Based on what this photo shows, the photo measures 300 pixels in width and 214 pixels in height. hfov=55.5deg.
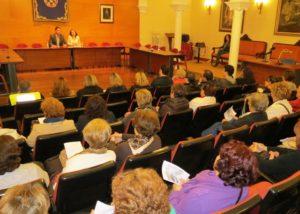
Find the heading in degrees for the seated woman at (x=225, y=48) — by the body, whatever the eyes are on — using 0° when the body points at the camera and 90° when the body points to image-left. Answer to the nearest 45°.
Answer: approximately 90°

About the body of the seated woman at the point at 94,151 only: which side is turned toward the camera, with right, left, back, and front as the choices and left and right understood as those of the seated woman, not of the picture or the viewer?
back

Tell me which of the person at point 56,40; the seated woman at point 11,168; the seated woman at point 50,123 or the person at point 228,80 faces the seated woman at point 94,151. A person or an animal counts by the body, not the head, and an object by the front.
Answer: the person at point 56,40

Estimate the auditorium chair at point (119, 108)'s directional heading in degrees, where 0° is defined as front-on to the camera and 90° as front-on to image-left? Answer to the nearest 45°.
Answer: approximately 135°

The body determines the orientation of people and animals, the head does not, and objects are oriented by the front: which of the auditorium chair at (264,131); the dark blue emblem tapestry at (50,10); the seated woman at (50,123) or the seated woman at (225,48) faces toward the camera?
the dark blue emblem tapestry

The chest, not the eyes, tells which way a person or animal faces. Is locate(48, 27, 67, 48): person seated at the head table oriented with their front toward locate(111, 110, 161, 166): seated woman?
yes

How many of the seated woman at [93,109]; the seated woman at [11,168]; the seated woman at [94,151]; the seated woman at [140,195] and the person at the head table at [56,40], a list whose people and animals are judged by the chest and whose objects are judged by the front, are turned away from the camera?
4

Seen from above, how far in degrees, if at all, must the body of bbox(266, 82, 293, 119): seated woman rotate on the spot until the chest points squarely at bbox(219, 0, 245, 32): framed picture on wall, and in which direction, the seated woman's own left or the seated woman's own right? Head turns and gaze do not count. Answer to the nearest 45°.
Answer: approximately 45° to the seated woman's own right

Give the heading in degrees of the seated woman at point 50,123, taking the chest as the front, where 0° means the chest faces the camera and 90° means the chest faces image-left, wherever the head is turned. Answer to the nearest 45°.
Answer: approximately 180°

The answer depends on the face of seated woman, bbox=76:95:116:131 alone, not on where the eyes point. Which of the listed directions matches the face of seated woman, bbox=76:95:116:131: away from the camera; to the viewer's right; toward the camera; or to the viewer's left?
away from the camera

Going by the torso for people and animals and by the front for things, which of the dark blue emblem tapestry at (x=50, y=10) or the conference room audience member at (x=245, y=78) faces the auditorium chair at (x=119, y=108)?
the dark blue emblem tapestry

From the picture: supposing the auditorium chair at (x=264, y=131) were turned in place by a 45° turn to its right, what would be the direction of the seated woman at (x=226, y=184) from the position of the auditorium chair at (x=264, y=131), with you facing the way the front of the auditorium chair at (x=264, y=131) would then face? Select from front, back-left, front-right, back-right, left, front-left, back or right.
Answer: back

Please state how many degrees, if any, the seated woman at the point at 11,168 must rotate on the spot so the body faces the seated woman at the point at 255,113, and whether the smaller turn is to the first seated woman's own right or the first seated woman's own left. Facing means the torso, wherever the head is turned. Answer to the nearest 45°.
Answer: approximately 90° to the first seated woman's own right

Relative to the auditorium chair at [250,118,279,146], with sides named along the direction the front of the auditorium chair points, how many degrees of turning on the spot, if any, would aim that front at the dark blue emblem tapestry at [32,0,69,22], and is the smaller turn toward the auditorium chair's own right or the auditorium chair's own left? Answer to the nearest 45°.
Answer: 0° — it already faces it

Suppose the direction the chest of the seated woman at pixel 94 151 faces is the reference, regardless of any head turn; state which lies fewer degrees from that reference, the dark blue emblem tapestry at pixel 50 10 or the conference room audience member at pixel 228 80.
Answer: the dark blue emblem tapestry

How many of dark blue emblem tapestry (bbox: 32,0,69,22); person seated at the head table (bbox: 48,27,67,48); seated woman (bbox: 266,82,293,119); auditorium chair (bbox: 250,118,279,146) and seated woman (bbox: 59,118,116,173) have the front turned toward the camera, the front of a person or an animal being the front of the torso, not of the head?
2

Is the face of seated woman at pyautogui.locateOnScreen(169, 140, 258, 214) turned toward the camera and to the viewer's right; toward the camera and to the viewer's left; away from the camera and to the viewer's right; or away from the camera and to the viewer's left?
away from the camera and to the viewer's left

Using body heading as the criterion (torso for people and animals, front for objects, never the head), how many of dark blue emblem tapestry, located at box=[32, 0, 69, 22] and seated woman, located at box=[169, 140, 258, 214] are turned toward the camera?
1

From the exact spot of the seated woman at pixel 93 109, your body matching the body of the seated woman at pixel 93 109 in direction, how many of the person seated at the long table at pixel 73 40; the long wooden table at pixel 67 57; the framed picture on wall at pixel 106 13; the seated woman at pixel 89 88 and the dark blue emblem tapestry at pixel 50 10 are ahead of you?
5
